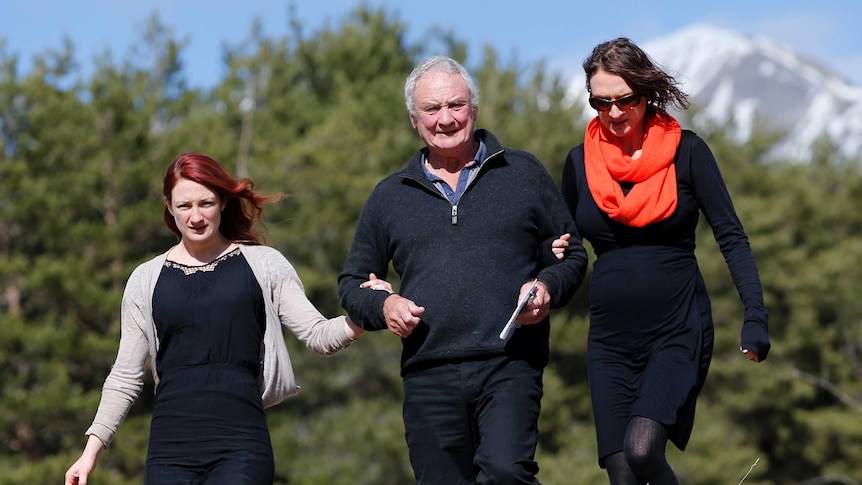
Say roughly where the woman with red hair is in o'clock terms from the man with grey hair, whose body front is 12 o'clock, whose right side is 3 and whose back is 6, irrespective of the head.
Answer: The woman with red hair is roughly at 3 o'clock from the man with grey hair.

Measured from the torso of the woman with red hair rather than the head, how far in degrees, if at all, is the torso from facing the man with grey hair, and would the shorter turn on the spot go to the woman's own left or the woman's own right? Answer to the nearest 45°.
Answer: approximately 90° to the woman's own left

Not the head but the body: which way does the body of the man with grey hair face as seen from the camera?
toward the camera

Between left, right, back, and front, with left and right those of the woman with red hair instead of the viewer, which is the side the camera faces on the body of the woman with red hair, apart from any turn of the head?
front

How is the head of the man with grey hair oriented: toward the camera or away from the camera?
toward the camera

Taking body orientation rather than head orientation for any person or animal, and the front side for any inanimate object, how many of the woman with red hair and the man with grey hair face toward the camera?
2

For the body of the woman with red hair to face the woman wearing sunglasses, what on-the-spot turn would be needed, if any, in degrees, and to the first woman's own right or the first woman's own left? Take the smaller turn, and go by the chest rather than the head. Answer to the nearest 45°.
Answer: approximately 90° to the first woman's own left

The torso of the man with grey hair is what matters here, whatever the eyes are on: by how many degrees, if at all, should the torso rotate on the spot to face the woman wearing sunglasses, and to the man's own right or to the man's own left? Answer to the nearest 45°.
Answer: approximately 90° to the man's own left

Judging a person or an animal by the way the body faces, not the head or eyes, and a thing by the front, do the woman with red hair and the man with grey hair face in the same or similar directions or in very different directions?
same or similar directions
